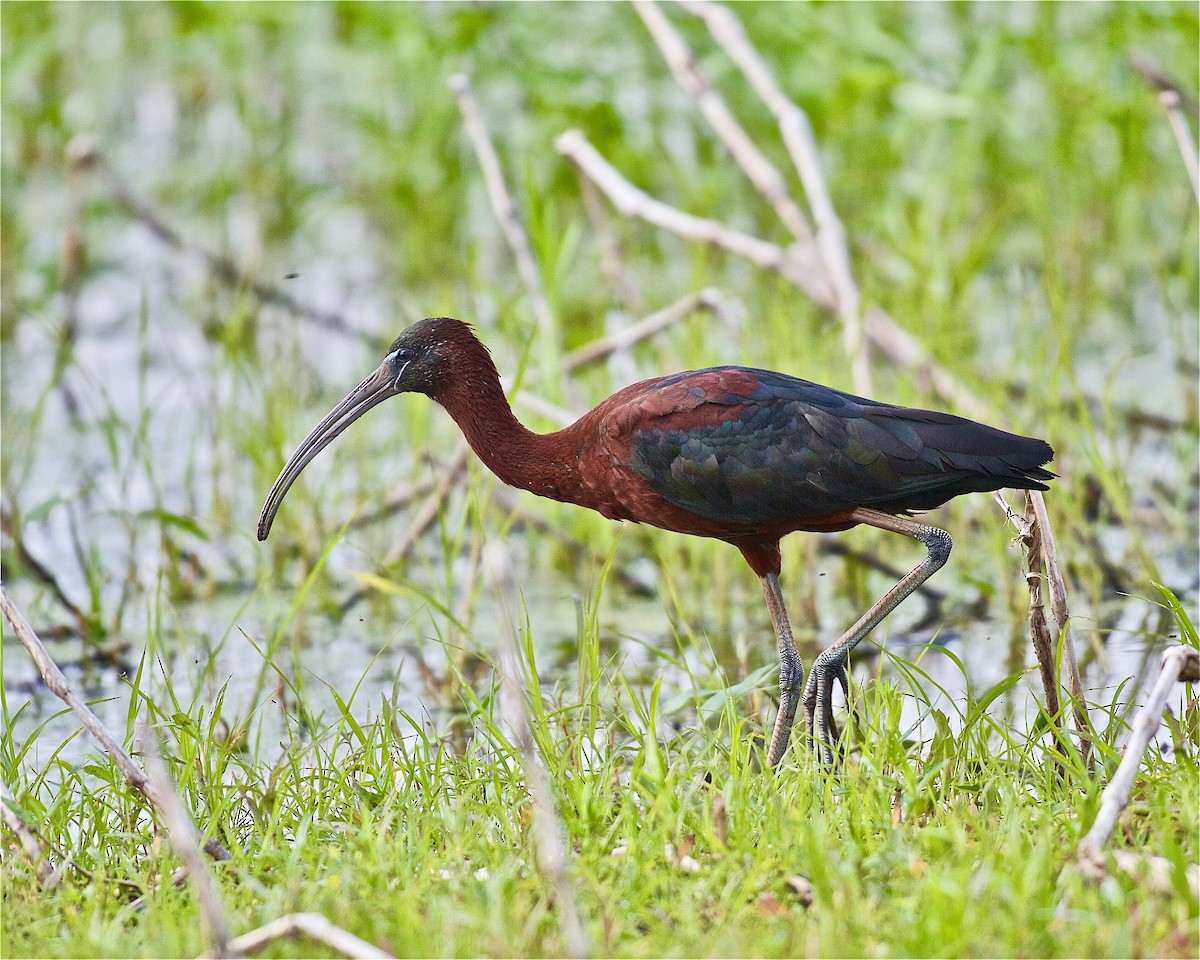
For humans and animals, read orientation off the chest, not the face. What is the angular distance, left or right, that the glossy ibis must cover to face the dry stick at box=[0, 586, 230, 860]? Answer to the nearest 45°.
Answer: approximately 45° to its left

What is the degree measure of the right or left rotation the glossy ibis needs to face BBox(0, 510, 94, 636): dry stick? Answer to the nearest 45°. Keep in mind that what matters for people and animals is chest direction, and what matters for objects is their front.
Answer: approximately 45° to its right

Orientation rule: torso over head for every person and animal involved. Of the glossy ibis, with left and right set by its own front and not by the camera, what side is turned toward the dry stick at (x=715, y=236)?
right

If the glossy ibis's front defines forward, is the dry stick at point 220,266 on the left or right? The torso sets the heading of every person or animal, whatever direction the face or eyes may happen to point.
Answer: on its right

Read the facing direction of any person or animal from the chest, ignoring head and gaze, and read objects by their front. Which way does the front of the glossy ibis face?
to the viewer's left

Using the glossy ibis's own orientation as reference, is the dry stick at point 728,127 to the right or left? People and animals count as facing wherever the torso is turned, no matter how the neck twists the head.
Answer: on its right

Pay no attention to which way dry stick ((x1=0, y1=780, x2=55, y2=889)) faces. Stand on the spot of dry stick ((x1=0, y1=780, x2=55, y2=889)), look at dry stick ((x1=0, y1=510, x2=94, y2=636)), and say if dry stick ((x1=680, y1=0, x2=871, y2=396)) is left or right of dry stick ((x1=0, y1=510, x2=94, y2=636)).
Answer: right

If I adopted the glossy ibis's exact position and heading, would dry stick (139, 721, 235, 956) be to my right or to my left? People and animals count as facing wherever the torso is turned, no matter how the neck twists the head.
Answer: on my left

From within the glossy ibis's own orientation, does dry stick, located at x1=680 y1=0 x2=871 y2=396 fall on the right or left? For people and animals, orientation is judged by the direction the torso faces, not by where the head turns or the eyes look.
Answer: on its right
